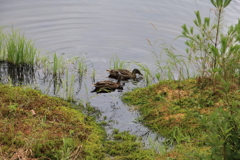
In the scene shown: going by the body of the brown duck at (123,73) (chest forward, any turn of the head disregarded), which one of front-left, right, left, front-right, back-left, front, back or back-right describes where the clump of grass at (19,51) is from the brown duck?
back

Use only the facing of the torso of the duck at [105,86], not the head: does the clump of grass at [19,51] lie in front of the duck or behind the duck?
behind

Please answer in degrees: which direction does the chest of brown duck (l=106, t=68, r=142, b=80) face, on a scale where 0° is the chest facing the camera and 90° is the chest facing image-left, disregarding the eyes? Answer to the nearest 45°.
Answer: approximately 270°

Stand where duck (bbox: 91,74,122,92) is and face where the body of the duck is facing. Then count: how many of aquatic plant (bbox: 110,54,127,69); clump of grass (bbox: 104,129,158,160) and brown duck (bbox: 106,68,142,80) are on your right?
1

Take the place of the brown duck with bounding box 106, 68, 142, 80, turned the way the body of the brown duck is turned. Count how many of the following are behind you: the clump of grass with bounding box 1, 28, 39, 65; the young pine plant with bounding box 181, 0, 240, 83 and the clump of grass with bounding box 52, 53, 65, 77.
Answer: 2

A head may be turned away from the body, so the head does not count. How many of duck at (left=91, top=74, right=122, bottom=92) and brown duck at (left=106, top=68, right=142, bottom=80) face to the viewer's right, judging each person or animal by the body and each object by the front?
2

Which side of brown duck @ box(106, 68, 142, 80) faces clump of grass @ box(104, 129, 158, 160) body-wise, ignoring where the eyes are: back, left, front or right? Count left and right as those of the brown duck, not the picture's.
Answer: right

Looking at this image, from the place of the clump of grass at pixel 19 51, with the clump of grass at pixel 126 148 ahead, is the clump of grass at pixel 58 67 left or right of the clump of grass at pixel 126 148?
left

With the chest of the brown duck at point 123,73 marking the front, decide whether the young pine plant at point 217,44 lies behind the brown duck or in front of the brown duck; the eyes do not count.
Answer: in front

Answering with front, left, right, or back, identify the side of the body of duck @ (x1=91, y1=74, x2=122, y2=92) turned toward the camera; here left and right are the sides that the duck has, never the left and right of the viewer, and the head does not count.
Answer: right
